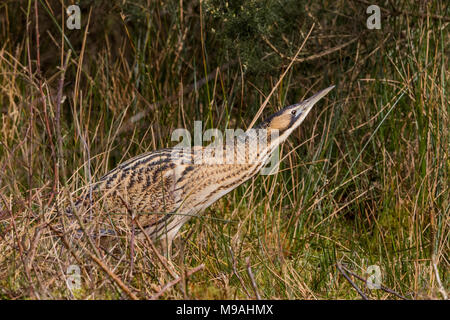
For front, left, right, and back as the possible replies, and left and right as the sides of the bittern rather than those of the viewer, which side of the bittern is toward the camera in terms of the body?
right
